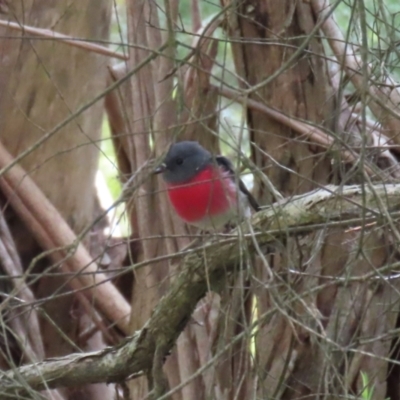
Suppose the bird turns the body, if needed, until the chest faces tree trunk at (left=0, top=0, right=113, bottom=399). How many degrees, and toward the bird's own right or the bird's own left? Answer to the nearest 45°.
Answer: approximately 90° to the bird's own right

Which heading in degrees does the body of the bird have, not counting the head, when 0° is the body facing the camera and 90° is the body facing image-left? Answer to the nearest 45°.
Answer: approximately 45°
